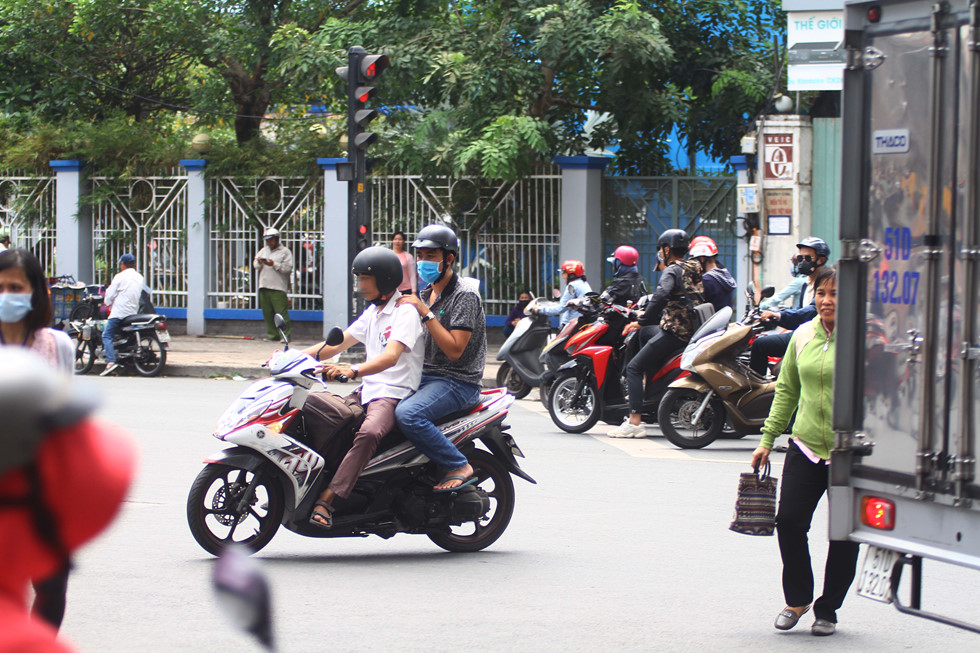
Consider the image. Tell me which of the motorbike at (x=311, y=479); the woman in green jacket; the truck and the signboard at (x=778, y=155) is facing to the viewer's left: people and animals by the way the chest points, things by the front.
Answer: the motorbike

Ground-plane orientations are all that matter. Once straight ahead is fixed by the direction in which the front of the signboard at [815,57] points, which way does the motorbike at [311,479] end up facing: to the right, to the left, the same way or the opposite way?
to the right

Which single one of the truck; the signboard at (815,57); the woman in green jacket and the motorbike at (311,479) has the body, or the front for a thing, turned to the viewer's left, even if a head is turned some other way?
the motorbike

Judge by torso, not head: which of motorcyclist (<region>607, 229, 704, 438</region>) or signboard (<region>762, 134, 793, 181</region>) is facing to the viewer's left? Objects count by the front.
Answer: the motorcyclist

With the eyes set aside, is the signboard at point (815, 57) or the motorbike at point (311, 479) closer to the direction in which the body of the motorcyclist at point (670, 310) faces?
the motorbike

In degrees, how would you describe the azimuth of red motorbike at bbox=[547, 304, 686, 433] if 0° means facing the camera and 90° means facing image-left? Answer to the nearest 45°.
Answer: approximately 45°

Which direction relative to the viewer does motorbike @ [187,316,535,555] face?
to the viewer's left

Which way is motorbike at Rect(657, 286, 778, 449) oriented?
to the viewer's left
